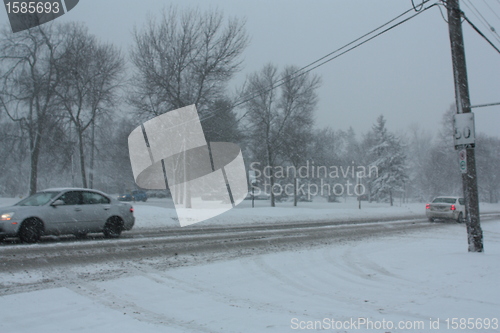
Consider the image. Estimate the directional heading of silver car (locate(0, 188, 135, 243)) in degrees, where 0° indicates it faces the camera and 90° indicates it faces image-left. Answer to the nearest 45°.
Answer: approximately 45°

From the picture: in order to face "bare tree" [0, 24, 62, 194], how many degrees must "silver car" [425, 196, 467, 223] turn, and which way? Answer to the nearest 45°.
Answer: approximately 135° to its left

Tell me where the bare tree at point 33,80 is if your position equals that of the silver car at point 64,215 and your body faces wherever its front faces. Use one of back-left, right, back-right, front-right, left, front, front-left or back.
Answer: back-right

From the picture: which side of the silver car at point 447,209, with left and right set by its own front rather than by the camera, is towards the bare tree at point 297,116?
left

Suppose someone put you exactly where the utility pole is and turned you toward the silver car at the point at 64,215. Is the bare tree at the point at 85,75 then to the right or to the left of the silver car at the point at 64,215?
right

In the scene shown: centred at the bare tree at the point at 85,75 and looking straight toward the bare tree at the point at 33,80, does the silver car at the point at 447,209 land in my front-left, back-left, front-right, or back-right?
back-left

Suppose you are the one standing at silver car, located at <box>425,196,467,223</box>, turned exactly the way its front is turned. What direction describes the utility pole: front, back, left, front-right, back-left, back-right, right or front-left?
back-right

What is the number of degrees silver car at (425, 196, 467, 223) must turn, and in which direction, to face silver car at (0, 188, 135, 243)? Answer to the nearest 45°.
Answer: approximately 180°

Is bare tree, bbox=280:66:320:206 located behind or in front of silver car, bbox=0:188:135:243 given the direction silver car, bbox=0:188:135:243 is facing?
behind

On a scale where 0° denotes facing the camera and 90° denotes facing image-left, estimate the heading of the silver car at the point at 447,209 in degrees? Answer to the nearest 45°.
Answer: approximately 225°
